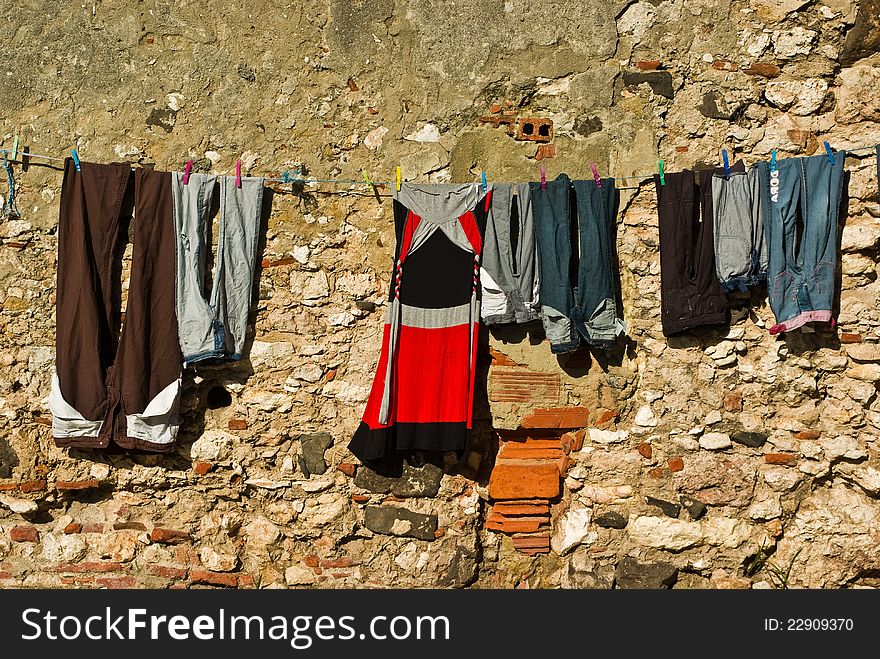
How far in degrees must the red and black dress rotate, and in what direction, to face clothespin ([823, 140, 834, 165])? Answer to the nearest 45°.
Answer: approximately 90° to its left

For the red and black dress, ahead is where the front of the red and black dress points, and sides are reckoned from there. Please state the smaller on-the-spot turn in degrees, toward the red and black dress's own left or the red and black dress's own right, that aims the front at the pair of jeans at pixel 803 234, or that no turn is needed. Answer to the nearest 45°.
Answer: approximately 90° to the red and black dress's own left

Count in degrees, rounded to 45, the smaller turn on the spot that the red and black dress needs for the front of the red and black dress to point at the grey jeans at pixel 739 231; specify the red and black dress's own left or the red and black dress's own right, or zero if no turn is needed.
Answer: approximately 90° to the red and black dress's own left

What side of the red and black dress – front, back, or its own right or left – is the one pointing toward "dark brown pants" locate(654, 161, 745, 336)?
left

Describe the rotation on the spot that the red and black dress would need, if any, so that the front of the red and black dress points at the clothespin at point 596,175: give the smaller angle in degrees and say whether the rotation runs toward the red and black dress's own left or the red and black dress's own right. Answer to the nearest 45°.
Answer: approximately 90° to the red and black dress's own left

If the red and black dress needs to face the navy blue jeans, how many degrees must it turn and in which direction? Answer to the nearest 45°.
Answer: approximately 90° to its left

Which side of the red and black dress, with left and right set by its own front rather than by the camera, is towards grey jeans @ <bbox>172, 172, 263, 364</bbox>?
right

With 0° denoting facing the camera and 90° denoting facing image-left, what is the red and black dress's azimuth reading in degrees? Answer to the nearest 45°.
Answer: approximately 0°

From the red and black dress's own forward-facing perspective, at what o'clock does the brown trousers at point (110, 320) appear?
The brown trousers is roughly at 3 o'clock from the red and black dress.

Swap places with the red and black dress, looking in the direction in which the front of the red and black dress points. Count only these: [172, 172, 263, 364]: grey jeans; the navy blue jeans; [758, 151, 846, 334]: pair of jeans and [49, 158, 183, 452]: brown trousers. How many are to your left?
2
